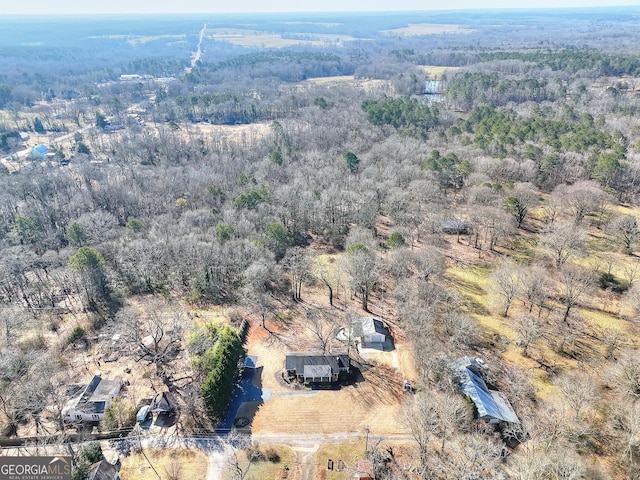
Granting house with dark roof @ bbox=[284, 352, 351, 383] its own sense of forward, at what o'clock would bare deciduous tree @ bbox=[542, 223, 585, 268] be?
The bare deciduous tree is roughly at 8 o'clock from the house with dark roof.

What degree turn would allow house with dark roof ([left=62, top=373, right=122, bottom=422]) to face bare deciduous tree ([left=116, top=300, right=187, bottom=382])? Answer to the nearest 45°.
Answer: approximately 135° to its left

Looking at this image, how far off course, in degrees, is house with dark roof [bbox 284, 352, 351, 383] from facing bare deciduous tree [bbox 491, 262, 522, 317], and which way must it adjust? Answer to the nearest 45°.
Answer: approximately 135° to its left

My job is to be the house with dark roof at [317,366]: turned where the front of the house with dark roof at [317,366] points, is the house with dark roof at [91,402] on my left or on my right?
on my right

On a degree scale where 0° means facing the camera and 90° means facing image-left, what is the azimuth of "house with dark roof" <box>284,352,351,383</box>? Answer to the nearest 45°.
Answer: approximately 0°

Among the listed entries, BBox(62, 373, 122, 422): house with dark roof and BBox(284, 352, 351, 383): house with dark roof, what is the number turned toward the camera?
2

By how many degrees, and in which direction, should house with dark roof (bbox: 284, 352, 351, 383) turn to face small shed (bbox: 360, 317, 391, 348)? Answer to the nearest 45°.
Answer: approximately 135° to its left

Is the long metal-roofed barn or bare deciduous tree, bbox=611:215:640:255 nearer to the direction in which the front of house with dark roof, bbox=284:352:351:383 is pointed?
the long metal-roofed barn

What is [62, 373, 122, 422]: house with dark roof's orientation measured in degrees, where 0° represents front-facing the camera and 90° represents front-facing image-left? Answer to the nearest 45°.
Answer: approximately 0°

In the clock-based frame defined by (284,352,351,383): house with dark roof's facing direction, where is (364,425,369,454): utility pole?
The utility pole is roughly at 11 o'clock from the house with dark roof.

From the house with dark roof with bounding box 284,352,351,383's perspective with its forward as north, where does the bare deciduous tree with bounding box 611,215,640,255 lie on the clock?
The bare deciduous tree is roughly at 8 o'clock from the house with dark roof.

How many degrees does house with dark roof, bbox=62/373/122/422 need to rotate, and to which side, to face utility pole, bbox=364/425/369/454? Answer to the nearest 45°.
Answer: approximately 45° to its left
